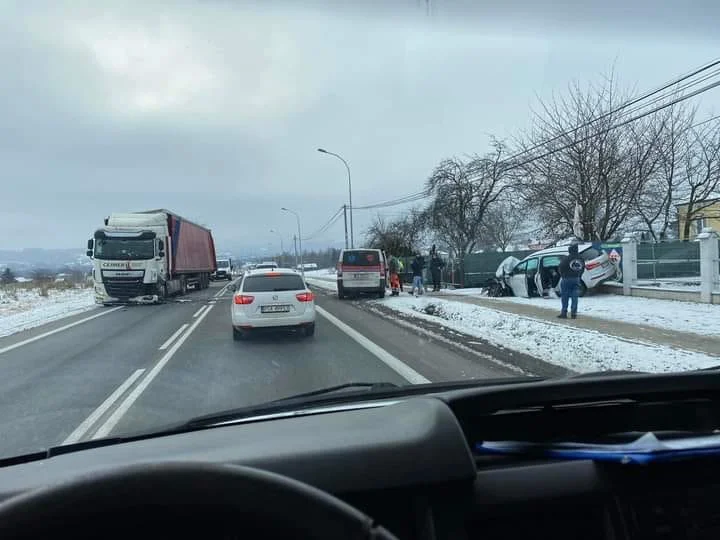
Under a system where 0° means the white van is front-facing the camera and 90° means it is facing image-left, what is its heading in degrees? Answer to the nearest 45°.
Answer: approximately 180°

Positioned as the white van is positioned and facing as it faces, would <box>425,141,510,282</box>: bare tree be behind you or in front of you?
in front

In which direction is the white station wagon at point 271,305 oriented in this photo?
away from the camera

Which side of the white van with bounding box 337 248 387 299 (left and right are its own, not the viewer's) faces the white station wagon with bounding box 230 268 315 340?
back

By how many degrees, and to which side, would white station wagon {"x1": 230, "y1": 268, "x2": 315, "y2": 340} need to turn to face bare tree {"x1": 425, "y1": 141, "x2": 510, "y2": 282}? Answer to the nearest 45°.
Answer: approximately 45° to its right

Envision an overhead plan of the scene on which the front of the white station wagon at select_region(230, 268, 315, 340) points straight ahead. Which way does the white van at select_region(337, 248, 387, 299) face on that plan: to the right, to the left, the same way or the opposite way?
the same way

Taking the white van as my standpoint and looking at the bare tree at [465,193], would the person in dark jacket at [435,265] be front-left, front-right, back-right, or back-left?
front-right

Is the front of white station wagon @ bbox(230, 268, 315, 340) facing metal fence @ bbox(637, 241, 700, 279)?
no

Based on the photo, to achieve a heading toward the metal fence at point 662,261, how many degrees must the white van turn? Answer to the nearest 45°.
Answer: approximately 90° to its right

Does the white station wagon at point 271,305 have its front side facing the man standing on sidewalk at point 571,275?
no

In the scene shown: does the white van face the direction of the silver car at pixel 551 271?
no
